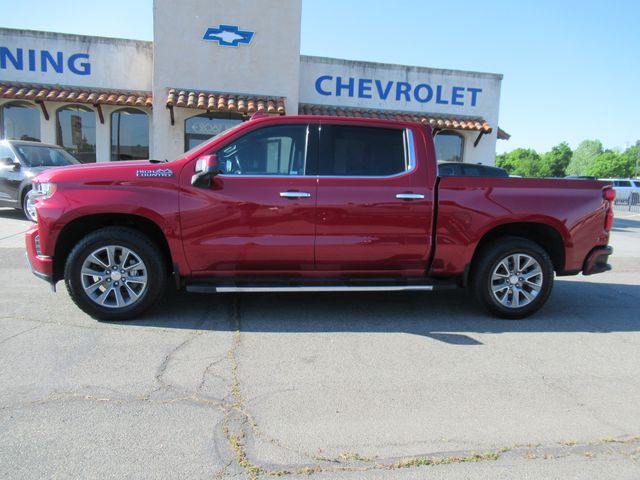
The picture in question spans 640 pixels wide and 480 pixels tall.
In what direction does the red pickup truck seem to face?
to the viewer's left

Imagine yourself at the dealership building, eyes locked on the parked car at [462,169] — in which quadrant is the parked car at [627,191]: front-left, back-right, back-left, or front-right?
front-left

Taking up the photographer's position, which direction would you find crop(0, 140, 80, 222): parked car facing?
facing the viewer and to the right of the viewer

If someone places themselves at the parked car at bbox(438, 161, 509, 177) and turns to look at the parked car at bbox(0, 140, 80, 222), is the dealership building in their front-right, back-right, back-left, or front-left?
front-right

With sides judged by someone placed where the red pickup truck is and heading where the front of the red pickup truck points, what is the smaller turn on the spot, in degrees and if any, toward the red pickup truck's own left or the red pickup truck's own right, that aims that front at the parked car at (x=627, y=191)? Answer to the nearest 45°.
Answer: approximately 135° to the red pickup truck's own right

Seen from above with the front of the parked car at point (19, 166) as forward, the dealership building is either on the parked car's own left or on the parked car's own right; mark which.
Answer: on the parked car's own left

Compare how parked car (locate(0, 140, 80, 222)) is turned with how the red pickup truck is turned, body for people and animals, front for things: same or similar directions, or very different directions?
very different directions

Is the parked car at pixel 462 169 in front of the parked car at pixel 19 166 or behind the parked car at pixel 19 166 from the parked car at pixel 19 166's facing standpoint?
in front

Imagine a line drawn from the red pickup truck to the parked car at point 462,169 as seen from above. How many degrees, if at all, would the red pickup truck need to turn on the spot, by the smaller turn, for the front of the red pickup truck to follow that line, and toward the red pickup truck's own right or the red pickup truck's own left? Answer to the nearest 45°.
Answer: approximately 135° to the red pickup truck's own right

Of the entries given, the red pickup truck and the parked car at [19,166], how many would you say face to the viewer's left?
1
